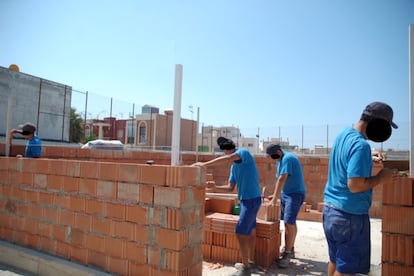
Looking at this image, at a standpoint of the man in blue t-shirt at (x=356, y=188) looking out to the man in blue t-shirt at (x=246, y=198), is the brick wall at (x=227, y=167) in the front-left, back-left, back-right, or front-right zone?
front-right

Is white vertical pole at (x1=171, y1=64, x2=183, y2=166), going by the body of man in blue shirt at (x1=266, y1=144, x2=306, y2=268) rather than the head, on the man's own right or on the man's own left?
on the man's own left

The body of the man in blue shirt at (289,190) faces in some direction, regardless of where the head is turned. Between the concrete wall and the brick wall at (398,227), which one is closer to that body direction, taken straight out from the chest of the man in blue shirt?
the concrete wall

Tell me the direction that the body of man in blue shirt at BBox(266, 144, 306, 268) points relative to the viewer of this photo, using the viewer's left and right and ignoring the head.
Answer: facing to the left of the viewer

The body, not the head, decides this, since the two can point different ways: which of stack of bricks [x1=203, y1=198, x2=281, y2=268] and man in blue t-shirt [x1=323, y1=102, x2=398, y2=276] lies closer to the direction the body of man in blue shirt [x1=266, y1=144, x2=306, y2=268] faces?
the stack of bricks

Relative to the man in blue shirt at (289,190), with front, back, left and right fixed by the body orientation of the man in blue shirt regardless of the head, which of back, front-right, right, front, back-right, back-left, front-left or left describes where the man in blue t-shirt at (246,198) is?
front-left

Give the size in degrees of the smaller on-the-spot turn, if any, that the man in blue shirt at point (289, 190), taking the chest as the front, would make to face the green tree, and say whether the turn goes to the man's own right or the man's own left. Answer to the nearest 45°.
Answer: approximately 45° to the man's own right

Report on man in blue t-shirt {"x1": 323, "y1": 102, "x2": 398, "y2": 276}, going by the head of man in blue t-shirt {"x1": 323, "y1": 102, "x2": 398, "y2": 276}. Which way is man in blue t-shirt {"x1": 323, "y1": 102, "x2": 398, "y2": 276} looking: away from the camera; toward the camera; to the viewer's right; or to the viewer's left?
to the viewer's right
